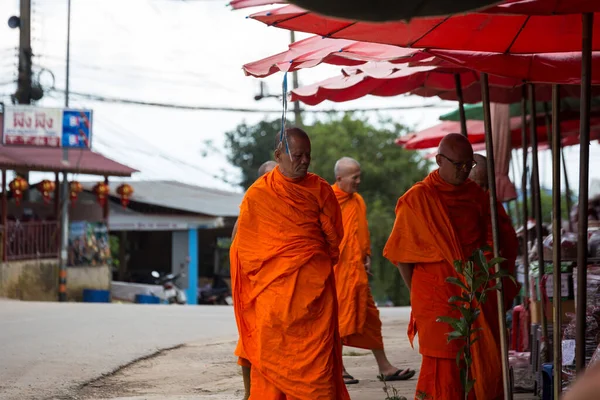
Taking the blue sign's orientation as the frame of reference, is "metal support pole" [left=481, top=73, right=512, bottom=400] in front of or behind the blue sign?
in front

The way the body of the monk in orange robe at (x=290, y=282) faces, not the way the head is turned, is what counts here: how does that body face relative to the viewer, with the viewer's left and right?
facing the viewer and to the right of the viewer

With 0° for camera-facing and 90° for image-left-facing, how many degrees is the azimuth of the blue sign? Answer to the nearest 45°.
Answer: approximately 0°

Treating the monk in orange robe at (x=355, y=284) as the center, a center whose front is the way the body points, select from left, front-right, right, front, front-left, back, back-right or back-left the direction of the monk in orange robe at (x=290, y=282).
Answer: right

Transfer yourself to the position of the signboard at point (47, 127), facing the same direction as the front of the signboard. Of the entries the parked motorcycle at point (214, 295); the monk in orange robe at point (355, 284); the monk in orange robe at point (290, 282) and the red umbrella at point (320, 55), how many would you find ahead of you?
3
